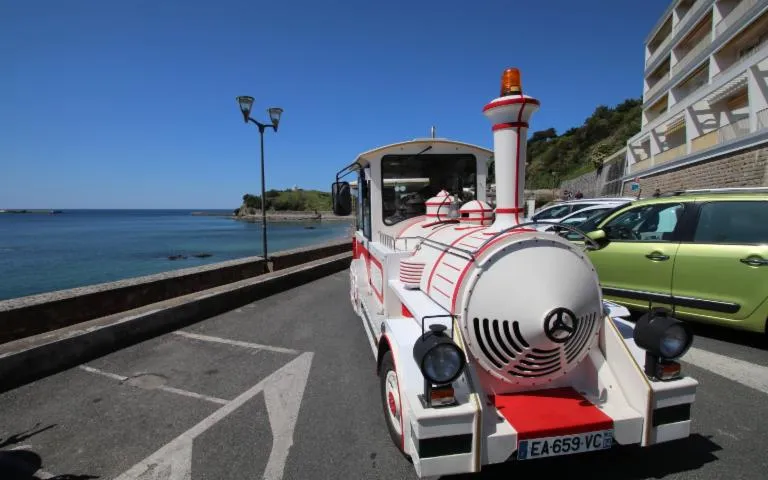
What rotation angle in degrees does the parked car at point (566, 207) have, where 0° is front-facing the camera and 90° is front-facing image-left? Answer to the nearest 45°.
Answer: approximately 90°

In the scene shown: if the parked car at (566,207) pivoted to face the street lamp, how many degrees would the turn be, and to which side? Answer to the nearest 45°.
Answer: approximately 45° to its left

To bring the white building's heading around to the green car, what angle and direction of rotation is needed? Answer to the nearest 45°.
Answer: approximately 45° to its left

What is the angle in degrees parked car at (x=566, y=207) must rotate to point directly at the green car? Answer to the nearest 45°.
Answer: approximately 90° to its left

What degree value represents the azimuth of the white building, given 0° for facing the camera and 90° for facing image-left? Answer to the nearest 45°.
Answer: approximately 45°

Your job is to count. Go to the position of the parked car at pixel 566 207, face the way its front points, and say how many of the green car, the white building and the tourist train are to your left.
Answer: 2

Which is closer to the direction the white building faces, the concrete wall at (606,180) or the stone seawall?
the stone seawall

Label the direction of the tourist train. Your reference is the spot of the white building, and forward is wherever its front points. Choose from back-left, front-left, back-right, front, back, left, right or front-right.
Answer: front-left

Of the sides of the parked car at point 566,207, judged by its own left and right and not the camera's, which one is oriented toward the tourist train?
left

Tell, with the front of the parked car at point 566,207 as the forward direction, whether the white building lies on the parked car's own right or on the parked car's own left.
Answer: on the parked car's own right

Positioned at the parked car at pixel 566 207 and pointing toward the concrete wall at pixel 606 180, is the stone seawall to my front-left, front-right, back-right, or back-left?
back-left

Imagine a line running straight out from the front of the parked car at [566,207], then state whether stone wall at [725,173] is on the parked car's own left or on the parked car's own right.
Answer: on the parked car's own right
